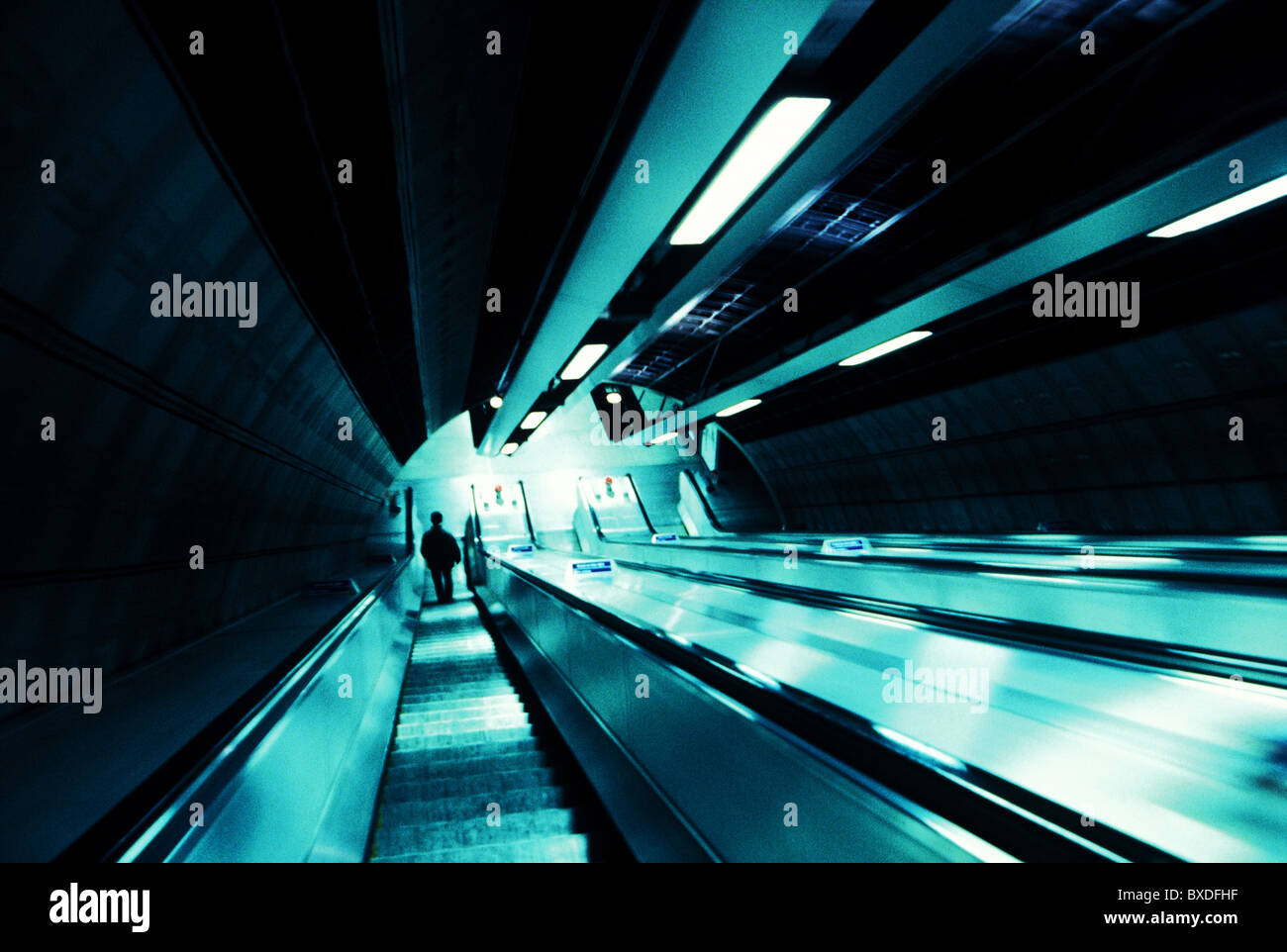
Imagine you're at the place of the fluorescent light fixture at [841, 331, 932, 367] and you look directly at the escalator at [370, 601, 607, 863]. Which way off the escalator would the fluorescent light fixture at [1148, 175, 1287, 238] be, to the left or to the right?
left

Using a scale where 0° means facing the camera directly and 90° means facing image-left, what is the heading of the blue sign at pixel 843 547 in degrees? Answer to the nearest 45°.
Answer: approximately 0°

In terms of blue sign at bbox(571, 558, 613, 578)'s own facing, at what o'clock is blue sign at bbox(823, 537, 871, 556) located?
blue sign at bbox(823, 537, 871, 556) is roughly at 10 o'clock from blue sign at bbox(571, 558, 613, 578).

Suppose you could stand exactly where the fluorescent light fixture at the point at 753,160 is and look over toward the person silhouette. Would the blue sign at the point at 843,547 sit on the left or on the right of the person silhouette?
right

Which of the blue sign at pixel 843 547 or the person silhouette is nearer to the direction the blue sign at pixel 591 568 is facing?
the blue sign

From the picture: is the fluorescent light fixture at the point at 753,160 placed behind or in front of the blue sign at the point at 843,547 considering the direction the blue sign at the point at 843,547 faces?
in front

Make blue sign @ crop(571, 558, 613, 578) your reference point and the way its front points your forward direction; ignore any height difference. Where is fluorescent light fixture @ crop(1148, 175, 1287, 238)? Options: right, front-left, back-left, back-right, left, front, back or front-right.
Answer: front-left

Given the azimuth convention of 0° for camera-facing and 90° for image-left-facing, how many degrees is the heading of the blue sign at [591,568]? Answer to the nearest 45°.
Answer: approximately 0°

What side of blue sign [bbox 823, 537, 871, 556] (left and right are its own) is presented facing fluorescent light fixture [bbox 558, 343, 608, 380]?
back

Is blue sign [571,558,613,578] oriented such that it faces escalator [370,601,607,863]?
yes

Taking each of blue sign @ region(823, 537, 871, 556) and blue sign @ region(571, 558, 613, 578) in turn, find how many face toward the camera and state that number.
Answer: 2
